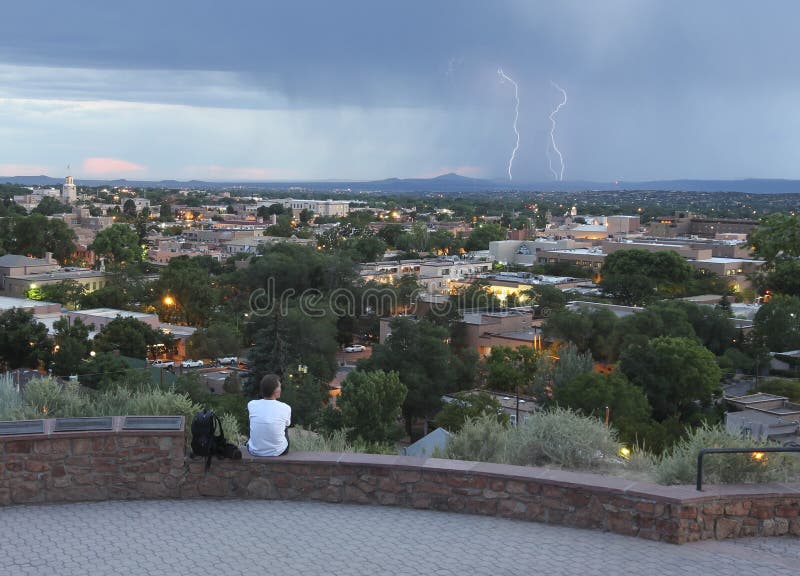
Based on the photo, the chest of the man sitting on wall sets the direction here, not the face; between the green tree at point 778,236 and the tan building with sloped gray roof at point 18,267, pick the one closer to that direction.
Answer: the tan building with sloped gray roof

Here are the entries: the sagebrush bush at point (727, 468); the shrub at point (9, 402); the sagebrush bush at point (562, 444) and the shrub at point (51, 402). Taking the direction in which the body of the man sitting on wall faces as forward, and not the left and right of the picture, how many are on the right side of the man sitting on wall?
2

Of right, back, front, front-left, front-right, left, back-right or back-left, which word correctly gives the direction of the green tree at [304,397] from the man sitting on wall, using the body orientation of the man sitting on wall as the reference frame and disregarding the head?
front

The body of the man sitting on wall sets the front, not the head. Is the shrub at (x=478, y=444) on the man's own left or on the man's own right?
on the man's own right

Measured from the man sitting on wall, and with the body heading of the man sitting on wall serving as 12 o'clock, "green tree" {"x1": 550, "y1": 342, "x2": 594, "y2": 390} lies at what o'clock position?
The green tree is roughly at 1 o'clock from the man sitting on wall.

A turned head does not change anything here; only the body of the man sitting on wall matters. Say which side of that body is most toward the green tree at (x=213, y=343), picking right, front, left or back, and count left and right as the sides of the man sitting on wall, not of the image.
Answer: front

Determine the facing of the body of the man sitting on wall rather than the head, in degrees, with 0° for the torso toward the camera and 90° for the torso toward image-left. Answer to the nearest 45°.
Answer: approximately 180°

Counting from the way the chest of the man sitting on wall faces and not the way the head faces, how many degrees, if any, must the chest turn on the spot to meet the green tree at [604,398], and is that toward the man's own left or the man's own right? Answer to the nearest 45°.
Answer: approximately 45° to the man's own right

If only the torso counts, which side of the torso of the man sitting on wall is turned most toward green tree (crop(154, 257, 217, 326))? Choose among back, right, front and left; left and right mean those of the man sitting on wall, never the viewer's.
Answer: front

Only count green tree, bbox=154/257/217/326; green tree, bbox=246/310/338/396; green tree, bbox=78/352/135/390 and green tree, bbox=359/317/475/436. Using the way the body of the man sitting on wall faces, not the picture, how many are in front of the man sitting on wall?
4

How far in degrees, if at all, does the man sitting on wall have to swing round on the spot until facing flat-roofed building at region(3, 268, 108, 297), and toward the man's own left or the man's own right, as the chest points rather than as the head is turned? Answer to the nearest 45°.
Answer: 0° — they already face it

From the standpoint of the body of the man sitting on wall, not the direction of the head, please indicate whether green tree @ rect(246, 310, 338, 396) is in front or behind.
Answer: in front

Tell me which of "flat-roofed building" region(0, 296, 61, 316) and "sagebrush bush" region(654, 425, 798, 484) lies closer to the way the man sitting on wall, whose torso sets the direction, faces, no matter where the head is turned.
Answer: the flat-roofed building

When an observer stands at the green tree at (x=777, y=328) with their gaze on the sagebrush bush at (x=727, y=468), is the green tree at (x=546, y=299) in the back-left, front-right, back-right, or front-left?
back-right

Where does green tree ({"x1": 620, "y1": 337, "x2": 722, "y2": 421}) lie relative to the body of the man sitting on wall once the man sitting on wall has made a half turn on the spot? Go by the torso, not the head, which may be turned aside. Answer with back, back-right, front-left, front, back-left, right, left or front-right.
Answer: back-left

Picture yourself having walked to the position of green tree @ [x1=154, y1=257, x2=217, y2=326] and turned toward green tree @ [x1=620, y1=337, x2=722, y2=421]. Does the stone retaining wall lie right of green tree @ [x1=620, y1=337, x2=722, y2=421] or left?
right

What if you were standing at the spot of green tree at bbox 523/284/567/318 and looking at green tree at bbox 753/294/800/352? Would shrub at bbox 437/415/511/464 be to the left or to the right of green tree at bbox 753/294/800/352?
right

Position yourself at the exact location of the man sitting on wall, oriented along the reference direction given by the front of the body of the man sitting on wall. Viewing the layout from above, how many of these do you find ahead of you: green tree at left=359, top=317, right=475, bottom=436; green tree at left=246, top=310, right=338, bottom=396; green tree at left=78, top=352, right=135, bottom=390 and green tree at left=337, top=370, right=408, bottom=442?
4

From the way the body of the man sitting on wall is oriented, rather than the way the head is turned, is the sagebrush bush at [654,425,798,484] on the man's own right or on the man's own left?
on the man's own right
